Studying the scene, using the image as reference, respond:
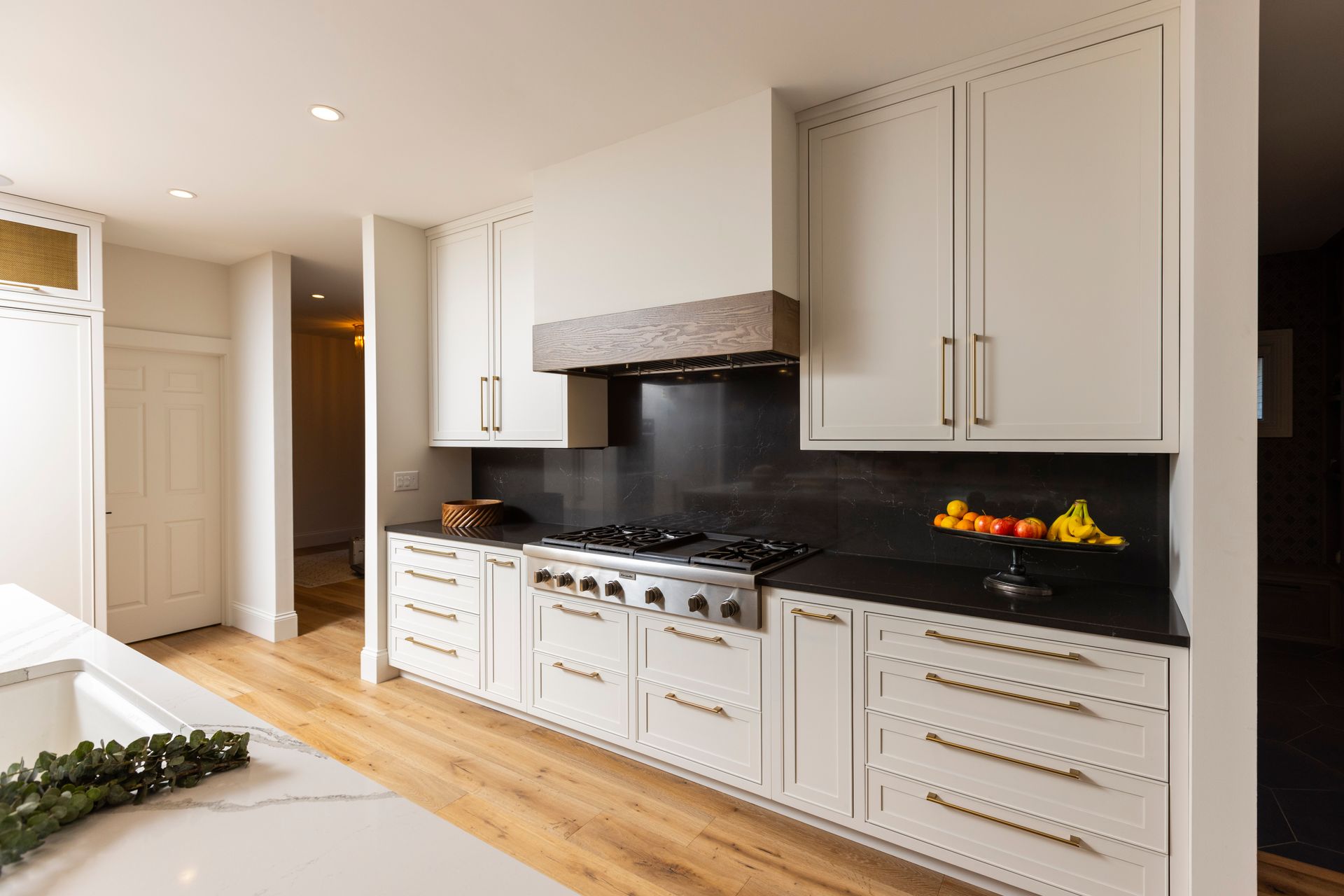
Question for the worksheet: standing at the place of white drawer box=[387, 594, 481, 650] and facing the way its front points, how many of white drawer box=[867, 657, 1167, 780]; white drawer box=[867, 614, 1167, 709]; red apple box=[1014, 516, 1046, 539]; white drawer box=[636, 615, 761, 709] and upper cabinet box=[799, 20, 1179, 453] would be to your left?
5

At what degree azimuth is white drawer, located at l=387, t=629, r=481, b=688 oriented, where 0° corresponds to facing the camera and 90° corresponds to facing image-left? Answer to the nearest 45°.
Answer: approximately 45°

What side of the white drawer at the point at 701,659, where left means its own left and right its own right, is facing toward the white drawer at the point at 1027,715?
left

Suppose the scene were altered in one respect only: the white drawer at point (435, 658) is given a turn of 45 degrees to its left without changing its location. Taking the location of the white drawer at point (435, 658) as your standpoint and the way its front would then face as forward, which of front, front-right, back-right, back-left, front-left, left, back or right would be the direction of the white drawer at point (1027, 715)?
front-left

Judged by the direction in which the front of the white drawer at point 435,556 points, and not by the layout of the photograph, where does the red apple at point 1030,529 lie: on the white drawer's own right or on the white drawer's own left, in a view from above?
on the white drawer's own left

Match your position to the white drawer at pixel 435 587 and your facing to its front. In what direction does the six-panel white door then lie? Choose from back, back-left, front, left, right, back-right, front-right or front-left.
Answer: right

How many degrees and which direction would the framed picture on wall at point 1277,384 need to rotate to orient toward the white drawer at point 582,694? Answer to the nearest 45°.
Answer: approximately 45° to its right

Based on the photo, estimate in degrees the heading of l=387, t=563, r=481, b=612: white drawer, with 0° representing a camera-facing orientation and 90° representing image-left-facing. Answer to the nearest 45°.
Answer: approximately 45°

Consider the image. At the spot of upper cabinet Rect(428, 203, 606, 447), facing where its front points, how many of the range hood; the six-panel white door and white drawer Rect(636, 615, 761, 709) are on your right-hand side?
1

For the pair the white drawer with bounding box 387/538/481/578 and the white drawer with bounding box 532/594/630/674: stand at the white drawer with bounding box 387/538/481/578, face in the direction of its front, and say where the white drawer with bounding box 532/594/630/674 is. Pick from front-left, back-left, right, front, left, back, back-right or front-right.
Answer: left

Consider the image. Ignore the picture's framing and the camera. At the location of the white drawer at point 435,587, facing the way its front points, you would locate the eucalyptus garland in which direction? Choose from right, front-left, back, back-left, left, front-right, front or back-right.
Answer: front-left

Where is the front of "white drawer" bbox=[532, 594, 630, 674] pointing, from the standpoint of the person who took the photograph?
facing the viewer and to the left of the viewer

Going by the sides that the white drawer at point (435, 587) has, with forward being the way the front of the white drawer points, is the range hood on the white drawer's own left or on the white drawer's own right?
on the white drawer's own left
